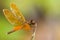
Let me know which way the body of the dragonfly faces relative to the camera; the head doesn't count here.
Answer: to the viewer's right
